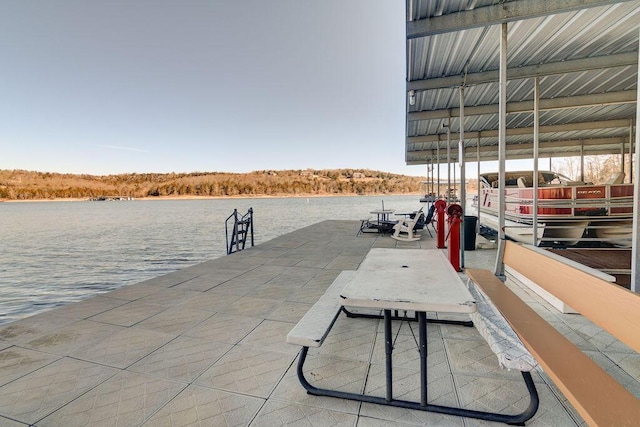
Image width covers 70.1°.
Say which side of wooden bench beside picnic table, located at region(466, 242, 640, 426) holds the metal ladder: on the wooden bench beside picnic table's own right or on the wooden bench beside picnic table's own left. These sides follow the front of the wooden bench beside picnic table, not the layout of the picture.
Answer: on the wooden bench beside picnic table's own right

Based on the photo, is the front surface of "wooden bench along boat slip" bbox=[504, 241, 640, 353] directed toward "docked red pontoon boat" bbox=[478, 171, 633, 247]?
no

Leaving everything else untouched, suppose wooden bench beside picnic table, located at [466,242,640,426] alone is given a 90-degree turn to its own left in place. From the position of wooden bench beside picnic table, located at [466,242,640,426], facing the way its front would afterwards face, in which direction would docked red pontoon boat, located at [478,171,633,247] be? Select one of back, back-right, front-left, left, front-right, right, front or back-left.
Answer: back-left

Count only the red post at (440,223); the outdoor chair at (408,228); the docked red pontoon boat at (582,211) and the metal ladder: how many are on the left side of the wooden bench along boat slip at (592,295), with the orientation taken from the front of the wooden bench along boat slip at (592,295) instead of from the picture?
0

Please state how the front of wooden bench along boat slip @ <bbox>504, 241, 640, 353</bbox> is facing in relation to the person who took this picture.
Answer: facing the viewer and to the left of the viewer

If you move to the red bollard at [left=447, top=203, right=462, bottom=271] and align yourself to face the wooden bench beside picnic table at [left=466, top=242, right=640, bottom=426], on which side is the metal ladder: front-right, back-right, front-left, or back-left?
back-right

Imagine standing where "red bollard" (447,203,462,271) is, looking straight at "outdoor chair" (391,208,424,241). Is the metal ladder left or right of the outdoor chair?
left

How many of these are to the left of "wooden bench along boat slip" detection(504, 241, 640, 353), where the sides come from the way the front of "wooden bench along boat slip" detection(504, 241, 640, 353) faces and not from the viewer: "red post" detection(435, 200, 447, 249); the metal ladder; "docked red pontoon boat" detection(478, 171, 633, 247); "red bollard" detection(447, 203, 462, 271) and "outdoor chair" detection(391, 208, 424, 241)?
0

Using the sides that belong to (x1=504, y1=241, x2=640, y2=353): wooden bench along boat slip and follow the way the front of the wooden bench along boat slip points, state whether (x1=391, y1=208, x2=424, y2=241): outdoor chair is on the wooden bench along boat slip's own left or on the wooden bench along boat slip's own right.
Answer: on the wooden bench along boat slip's own right

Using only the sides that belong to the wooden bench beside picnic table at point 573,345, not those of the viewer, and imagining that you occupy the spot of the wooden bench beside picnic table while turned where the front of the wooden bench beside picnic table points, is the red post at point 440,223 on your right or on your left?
on your right
